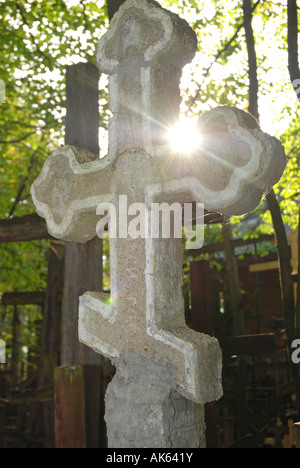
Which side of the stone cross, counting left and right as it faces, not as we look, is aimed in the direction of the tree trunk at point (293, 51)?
back

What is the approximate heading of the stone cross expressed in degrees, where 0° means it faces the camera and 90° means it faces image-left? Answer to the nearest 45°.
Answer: approximately 45°

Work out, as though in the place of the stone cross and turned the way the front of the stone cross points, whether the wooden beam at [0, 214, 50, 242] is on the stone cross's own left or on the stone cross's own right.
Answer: on the stone cross's own right

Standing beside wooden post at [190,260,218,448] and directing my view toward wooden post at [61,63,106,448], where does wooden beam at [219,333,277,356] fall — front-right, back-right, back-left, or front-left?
back-right

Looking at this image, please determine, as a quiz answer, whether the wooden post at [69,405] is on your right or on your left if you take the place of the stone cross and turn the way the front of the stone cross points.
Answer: on your right

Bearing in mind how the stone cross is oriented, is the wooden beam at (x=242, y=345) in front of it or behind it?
behind

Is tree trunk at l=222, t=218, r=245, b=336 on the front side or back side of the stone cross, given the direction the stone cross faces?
on the back side

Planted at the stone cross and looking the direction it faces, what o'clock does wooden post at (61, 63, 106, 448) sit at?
The wooden post is roughly at 4 o'clock from the stone cross.
